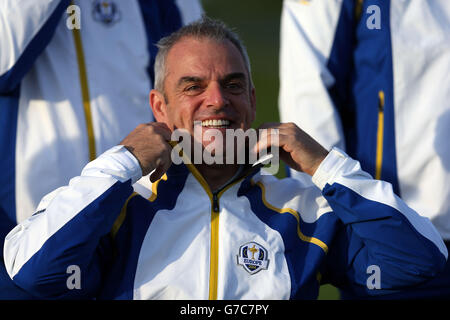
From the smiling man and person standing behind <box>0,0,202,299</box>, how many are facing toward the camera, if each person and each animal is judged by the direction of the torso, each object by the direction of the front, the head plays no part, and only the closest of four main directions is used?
2

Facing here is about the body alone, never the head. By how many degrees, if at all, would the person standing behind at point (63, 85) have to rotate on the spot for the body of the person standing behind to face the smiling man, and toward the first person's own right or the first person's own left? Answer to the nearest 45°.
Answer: approximately 45° to the first person's own left

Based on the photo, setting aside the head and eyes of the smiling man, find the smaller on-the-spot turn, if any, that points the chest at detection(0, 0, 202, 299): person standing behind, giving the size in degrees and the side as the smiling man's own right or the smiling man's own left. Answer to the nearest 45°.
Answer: approximately 135° to the smiling man's own right

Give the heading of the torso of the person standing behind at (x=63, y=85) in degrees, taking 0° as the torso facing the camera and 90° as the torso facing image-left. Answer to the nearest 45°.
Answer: approximately 0°

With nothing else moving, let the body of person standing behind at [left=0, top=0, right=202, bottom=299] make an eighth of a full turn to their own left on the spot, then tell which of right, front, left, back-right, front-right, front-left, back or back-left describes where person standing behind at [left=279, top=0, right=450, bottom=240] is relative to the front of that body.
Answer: front-left
